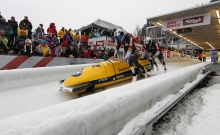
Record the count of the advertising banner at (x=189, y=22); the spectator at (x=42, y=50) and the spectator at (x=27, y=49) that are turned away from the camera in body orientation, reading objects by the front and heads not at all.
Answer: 0

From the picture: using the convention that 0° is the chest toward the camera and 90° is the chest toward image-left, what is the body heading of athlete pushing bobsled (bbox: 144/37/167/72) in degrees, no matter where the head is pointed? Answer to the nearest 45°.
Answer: approximately 45°

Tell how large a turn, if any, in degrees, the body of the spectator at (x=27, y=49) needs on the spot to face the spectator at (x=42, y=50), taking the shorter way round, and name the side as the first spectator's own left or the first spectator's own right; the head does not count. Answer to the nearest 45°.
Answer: approximately 90° to the first spectator's own left

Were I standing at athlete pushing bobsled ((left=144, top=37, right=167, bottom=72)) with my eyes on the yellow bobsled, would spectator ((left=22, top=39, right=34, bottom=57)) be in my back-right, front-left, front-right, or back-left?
front-right

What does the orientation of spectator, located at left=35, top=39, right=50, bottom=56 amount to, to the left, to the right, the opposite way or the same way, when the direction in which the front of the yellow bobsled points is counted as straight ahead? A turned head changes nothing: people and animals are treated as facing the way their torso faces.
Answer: to the left

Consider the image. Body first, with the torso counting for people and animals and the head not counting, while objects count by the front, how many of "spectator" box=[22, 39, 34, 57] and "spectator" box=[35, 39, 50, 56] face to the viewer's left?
0

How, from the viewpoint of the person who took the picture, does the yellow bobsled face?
facing the viewer and to the left of the viewer

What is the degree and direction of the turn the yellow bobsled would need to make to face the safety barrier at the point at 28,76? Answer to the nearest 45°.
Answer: approximately 45° to its right

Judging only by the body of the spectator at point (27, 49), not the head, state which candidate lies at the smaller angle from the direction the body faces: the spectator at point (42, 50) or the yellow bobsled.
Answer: the yellow bobsled

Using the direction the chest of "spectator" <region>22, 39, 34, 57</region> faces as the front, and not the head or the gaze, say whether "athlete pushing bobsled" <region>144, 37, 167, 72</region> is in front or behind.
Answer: in front

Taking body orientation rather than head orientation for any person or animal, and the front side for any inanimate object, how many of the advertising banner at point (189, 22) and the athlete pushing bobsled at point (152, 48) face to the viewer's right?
0
